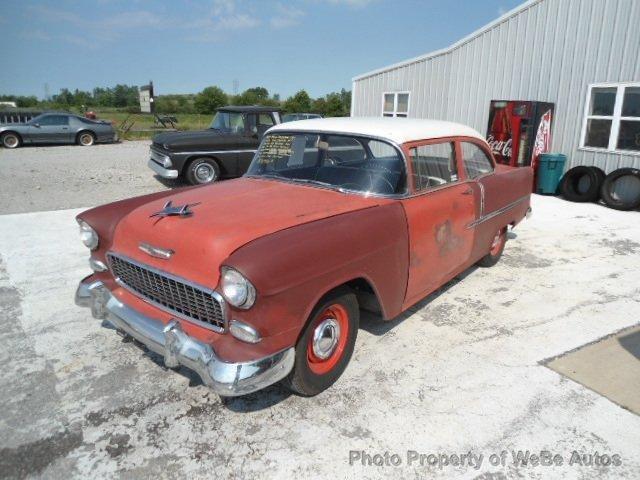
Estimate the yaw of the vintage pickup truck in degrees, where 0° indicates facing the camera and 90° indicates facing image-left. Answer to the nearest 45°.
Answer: approximately 45°

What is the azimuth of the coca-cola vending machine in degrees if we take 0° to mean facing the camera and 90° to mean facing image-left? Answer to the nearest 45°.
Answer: approximately 45°

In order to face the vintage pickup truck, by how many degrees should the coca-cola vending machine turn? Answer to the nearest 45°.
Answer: approximately 45° to its right

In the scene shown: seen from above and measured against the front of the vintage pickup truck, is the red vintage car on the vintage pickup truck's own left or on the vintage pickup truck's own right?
on the vintage pickup truck's own left

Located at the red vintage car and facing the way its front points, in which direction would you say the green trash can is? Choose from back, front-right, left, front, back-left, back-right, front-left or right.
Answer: back

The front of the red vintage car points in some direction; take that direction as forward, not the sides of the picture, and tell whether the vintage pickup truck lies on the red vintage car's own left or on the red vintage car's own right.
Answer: on the red vintage car's own right

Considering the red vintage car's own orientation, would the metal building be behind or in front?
behind

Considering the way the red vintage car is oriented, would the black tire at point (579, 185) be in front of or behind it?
behind

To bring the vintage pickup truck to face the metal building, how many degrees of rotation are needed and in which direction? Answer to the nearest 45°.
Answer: approximately 135° to its left

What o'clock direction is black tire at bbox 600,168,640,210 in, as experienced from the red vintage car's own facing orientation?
The black tire is roughly at 6 o'clock from the red vintage car.
